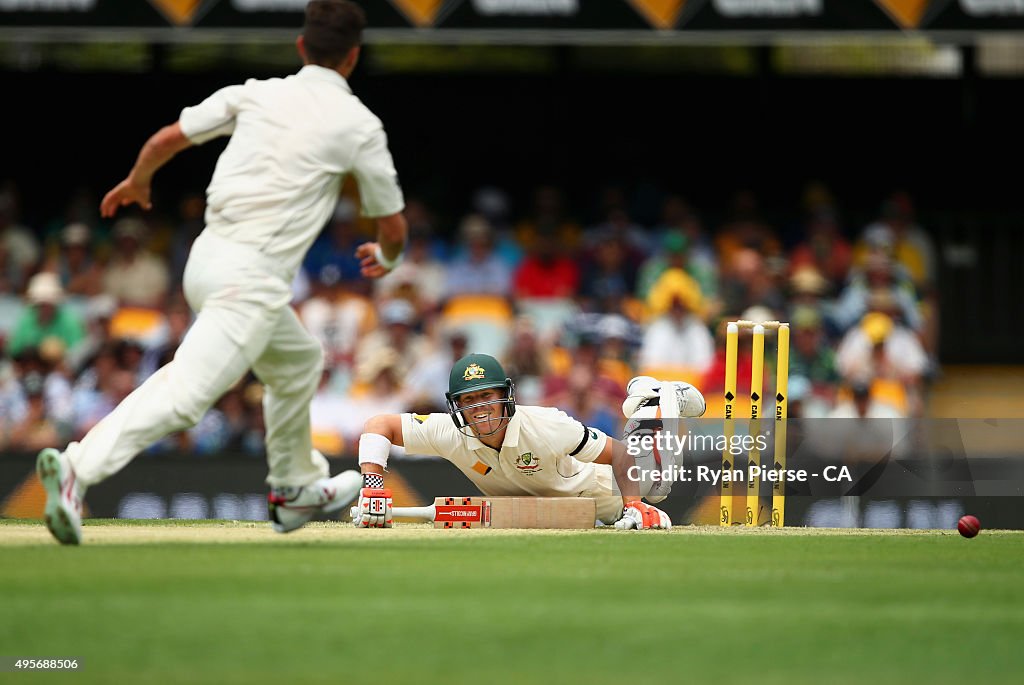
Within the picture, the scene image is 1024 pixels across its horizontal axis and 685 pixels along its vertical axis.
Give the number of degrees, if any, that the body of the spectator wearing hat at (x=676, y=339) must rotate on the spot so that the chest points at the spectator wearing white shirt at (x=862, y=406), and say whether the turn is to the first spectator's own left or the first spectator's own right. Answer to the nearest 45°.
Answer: approximately 90° to the first spectator's own left

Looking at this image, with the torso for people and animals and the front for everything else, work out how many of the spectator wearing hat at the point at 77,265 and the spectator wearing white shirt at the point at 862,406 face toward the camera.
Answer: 2

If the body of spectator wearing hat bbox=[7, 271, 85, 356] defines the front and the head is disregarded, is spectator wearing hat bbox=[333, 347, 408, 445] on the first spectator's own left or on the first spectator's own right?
on the first spectator's own left

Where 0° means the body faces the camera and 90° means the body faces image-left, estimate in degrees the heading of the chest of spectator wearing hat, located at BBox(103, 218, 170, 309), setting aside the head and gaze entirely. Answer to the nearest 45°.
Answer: approximately 0°
